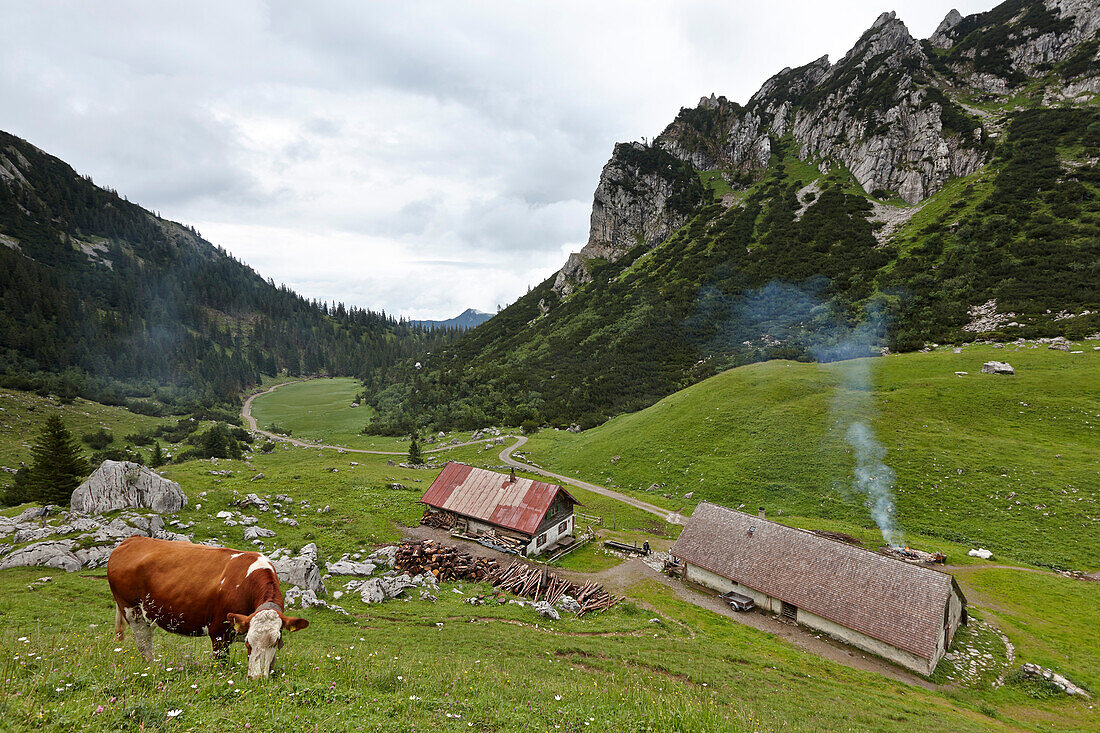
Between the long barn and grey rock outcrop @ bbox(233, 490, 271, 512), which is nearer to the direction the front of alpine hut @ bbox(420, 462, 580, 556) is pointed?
the long barn

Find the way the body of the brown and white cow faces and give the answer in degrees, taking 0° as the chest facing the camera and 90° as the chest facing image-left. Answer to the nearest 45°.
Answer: approximately 315°

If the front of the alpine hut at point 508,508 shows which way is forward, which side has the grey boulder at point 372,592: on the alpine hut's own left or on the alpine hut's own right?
on the alpine hut's own right

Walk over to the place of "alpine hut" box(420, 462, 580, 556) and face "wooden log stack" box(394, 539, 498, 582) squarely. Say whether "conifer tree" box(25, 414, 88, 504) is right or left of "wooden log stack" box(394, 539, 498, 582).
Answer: right

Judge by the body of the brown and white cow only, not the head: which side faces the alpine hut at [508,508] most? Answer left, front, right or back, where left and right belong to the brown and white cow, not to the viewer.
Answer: left

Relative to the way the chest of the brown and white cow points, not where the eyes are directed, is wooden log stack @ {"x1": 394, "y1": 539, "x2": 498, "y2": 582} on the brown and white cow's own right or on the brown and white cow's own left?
on the brown and white cow's own left

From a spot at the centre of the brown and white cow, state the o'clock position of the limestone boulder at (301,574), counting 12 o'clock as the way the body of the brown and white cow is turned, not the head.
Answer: The limestone boulder is roughly at 8 o'clock from the brown and white cow.

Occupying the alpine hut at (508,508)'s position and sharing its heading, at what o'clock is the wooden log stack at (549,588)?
The wooden log stack is roughly at 1 o'clock from the alpine hut.

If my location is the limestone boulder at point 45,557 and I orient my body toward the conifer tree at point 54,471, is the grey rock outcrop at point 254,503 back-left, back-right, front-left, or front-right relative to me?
front-right

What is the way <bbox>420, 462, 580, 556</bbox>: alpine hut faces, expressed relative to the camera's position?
facing the viewer and to the right of the viewer

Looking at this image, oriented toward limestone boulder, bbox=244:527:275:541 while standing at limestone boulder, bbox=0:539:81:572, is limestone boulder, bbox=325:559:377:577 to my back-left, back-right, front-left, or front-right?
front-right

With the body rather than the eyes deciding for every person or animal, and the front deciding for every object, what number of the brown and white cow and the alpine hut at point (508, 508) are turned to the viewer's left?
0

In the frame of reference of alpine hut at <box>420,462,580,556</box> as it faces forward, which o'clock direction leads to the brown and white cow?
The brown and white cow is roughly at 2 o'clock from the alpine hut.

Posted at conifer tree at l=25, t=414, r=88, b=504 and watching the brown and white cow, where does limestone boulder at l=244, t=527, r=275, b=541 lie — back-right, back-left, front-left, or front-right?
front-left
